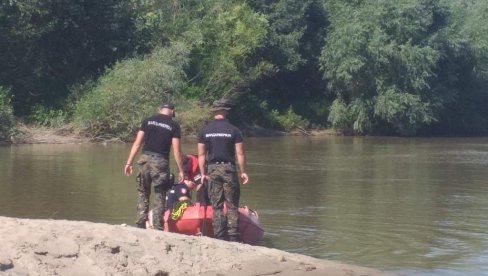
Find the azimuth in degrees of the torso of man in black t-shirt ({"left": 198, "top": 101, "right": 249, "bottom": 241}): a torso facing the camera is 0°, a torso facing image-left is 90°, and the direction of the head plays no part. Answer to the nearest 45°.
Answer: approximately 180°

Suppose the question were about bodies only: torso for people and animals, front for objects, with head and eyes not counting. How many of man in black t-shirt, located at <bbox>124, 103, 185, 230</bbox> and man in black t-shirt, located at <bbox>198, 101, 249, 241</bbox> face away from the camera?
2

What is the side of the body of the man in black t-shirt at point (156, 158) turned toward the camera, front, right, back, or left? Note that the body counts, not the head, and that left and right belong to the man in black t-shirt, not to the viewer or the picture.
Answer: back

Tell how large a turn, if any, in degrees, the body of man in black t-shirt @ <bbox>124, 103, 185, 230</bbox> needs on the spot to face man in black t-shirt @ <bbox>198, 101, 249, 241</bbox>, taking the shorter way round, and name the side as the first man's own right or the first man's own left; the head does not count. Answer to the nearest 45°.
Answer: approximately 90° to the first man's own right

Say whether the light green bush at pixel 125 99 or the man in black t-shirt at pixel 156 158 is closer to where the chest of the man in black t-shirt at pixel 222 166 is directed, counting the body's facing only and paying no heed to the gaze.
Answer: the light green bush

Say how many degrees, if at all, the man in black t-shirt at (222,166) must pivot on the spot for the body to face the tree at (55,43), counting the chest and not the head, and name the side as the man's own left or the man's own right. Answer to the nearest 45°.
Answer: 0° — they already face it

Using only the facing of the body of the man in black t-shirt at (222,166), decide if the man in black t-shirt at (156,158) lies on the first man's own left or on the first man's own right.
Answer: on the first man's own left

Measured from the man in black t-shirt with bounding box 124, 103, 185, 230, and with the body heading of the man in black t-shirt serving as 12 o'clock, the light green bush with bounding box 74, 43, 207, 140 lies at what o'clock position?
The light green bush is roughly at 12 o'clock from the man in black t-shirt.

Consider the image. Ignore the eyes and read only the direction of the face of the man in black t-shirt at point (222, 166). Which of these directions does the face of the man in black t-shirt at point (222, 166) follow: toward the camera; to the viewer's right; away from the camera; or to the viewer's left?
away from the camera
